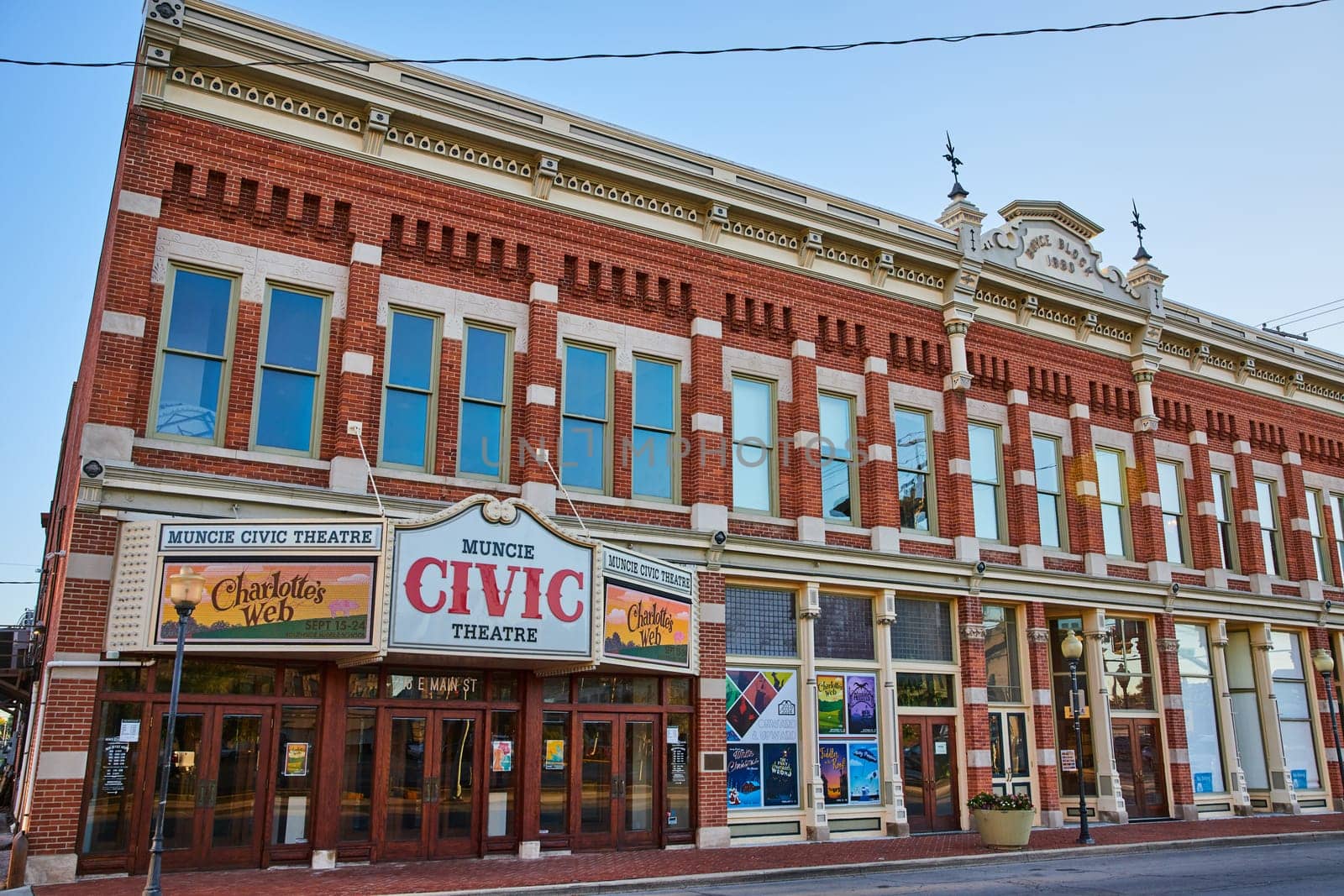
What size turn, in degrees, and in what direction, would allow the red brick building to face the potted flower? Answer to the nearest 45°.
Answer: approximately 45° to its left

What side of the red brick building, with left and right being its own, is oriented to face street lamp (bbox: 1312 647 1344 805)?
left
